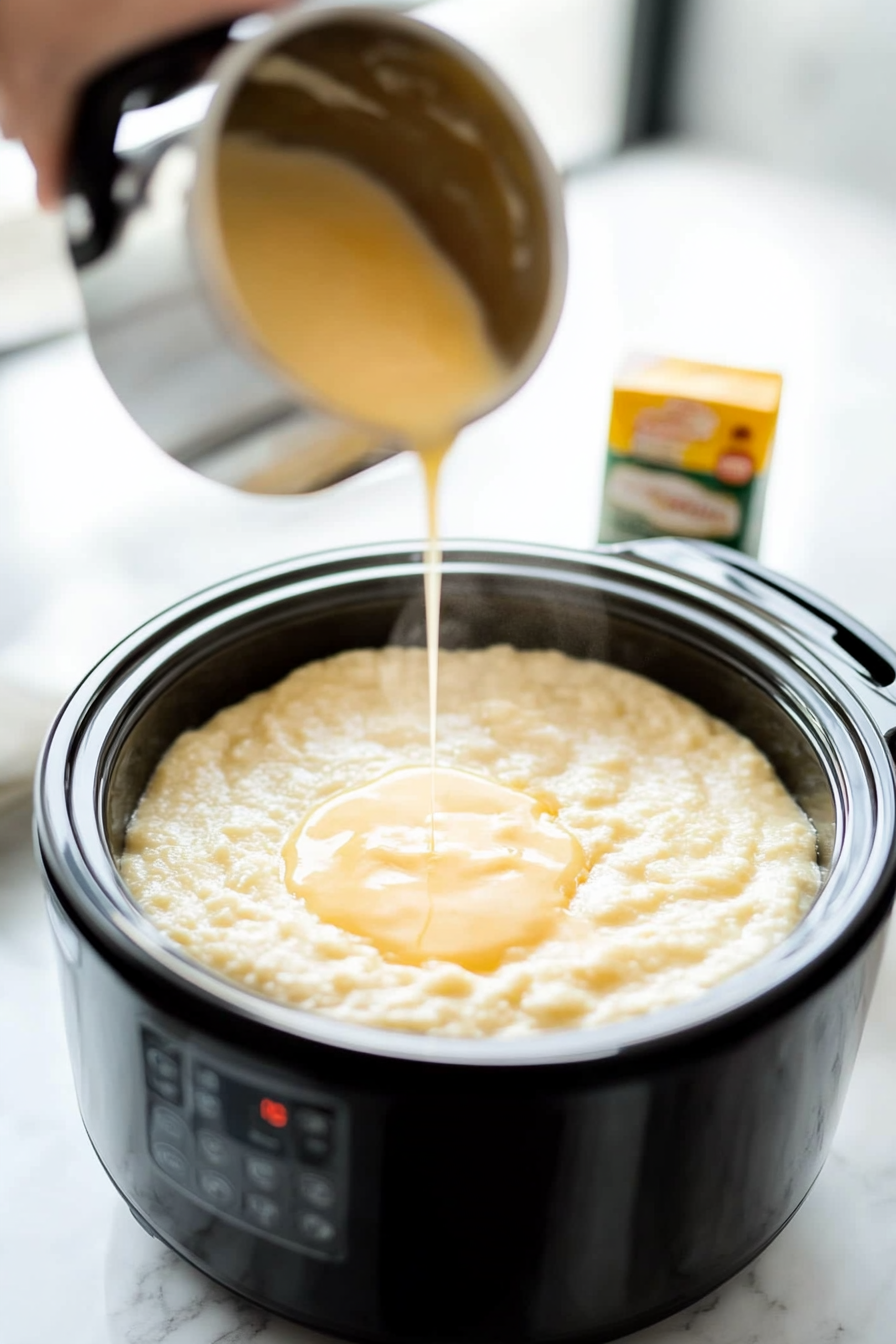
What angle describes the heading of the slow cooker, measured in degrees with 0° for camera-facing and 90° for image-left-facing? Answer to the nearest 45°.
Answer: approximately 45°

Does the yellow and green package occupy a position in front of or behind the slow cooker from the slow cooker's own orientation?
behind
